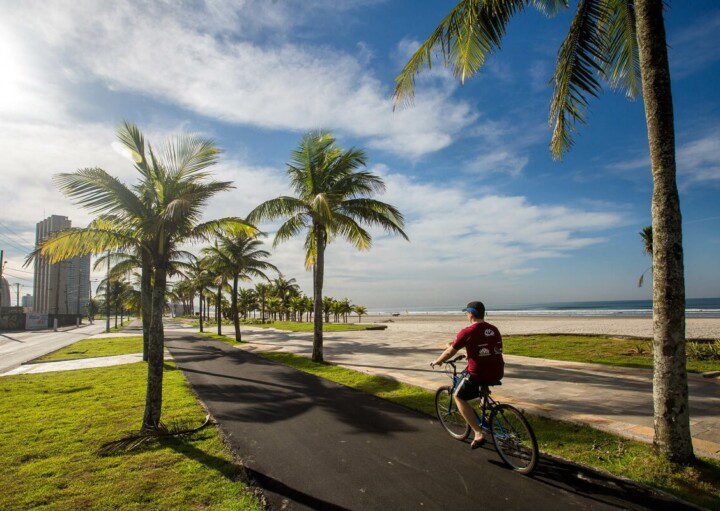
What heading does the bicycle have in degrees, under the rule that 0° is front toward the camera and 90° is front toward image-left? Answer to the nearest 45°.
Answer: approximately 135°

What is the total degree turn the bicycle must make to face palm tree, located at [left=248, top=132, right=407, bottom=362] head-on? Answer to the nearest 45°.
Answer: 0° — it already faces it

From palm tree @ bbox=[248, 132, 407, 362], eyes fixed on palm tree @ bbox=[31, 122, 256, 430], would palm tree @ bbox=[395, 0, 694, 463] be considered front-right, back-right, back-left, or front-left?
front-left

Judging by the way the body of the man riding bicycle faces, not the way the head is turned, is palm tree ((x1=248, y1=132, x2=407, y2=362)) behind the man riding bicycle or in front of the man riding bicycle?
in front

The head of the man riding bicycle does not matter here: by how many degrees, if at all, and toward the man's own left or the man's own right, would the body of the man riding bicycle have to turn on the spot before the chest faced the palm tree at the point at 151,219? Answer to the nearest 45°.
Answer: approximately 45° to the man's own left

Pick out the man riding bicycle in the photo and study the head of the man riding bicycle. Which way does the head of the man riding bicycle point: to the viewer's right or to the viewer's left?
to the viewer's left

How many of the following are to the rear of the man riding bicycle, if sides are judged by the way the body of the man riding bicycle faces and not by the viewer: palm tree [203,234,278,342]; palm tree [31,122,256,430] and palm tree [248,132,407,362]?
0

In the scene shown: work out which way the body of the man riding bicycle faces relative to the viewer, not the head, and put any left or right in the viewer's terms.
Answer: facing away from the viewer and to the left of the viewer

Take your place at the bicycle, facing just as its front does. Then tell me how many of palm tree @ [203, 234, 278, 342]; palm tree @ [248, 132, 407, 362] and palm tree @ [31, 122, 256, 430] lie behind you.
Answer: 0
